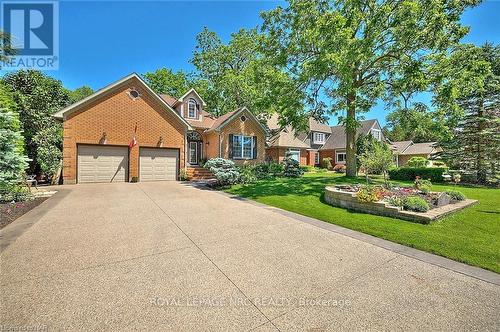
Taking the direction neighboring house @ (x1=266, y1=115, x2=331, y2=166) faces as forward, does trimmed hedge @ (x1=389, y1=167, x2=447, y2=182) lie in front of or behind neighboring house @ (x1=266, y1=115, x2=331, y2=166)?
in front

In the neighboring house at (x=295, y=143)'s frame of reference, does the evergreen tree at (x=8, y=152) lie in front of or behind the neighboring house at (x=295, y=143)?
in front

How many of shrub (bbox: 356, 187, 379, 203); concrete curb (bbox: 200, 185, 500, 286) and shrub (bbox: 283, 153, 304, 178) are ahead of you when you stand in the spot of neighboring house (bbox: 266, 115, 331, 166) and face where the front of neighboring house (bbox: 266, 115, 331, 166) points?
3

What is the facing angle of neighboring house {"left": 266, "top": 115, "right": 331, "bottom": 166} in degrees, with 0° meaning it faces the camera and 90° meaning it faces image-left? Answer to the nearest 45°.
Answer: approximately 0°

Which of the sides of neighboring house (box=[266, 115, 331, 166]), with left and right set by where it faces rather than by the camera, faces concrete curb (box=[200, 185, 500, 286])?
front

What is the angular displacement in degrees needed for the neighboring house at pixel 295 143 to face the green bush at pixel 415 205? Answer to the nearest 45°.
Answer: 0° — it already faces it

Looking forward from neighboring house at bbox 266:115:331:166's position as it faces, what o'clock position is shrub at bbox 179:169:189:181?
The shrub is roughly at 1 o'clock from the neighboring house.

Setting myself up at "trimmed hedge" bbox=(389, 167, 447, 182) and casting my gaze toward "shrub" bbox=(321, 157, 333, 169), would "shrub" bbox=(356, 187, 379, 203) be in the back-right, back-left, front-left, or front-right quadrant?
back-left

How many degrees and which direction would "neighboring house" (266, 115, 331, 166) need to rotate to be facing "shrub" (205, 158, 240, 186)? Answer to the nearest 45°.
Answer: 0° — it already faces it

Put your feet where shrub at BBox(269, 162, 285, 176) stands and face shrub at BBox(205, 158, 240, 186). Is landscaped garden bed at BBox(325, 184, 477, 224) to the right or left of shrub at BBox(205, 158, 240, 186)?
left

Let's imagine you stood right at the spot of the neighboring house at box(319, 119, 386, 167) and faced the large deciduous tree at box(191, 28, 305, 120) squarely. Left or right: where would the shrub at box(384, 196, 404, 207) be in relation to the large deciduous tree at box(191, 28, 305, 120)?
left

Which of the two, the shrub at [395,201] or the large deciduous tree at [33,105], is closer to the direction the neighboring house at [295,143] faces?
the shrub

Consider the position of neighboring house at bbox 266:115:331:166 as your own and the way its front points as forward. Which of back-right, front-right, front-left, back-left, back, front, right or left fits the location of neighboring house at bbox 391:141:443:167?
back-left

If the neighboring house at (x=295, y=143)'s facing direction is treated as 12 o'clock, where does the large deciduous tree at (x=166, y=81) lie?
The large deciduous tree is roughly at 3 o'clock from the neighboring house.

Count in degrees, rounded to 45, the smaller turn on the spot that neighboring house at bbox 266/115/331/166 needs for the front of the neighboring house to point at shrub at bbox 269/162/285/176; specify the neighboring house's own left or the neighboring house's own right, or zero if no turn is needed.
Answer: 0° — it already faces it
